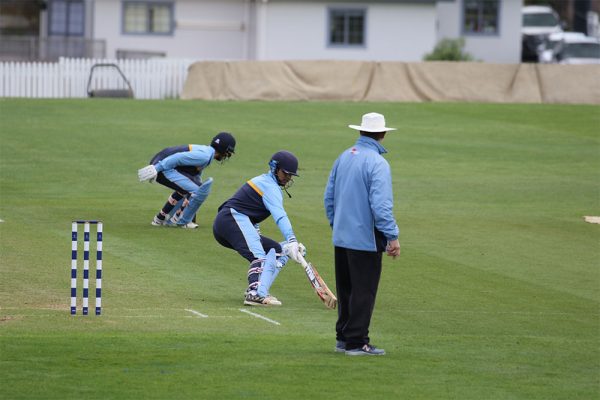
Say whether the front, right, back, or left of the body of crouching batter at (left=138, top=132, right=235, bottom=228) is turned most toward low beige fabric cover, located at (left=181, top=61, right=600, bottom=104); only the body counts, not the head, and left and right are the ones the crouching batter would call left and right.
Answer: left

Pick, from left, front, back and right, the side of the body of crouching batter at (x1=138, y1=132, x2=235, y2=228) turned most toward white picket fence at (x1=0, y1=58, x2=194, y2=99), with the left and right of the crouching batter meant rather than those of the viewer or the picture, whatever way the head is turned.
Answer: left

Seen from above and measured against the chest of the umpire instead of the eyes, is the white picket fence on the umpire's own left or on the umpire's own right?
on the umpire's own left

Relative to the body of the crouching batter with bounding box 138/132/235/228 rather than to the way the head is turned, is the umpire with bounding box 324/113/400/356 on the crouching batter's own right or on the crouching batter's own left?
on the crouching batter's own right

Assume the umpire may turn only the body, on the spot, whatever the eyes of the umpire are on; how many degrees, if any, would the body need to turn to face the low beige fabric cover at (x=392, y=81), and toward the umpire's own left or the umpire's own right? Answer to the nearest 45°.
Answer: approximately 45° to the umpire's own left

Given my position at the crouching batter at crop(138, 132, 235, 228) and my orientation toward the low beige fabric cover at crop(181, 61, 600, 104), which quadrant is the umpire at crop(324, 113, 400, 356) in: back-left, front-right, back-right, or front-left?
back-right

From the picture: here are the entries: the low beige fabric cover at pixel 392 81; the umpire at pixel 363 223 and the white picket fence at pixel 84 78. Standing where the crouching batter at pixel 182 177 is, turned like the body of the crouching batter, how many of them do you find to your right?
1

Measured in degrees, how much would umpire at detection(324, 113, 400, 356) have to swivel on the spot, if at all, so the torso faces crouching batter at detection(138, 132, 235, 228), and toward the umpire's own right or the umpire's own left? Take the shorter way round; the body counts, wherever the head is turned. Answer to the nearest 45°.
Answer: approximately 45° to the umpire's own left

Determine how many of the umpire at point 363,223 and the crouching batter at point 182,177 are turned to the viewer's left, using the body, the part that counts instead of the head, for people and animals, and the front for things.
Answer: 0

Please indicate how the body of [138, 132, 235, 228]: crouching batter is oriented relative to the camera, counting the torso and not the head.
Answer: to the viewer's right

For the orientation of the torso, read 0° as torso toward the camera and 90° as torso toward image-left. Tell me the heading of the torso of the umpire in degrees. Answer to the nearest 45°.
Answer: approximately 225°
